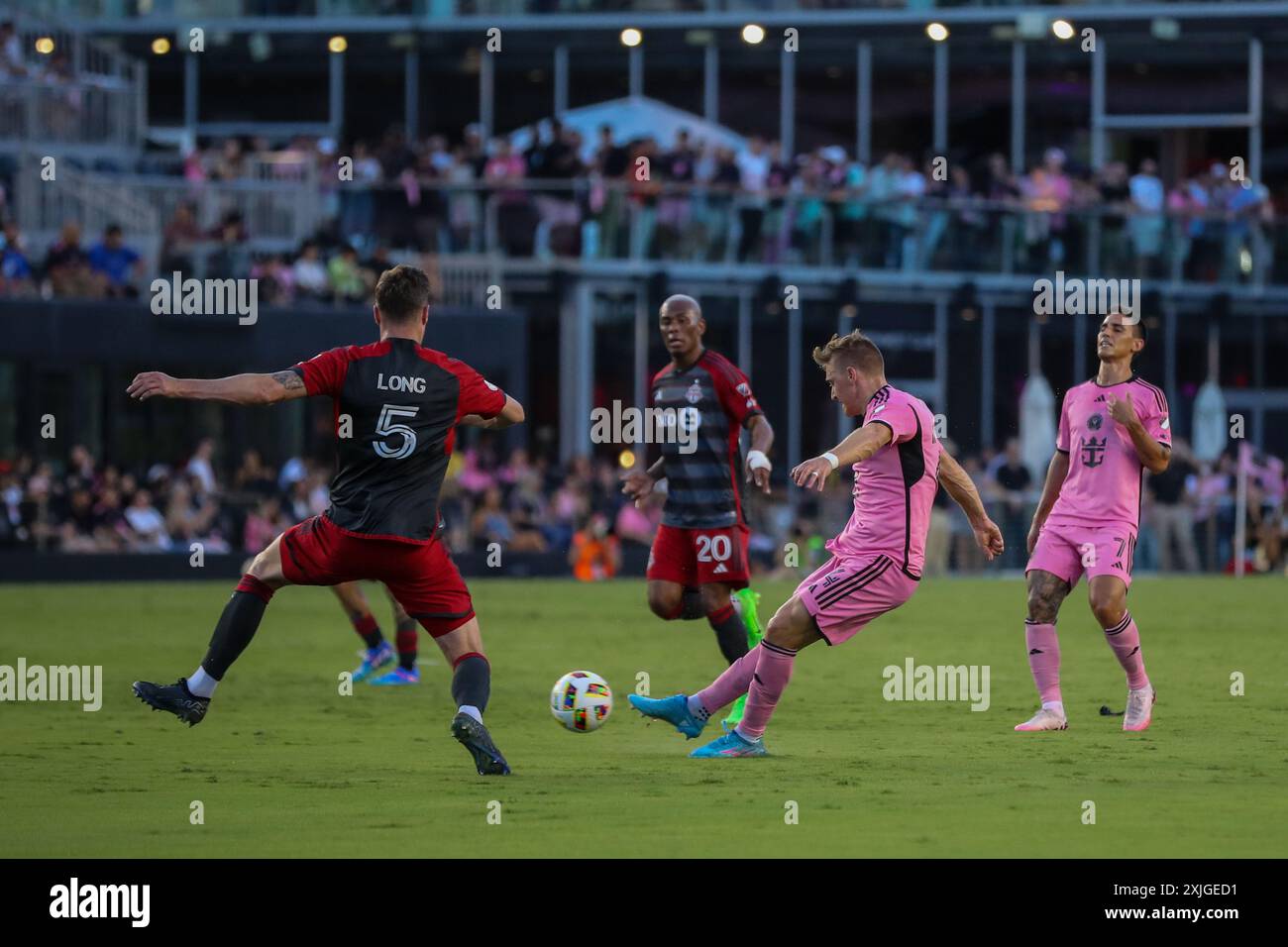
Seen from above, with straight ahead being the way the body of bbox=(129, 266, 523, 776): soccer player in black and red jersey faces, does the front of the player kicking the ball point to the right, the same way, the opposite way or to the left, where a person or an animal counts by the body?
to the left

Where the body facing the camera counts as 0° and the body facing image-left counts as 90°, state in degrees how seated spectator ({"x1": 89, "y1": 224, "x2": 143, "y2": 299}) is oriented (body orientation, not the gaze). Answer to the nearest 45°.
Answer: approximately 0°

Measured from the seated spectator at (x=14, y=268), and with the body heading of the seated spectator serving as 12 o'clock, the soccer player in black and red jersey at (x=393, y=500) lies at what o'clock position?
The soccer player in black and red jersey is roughly at 12 o'clock from the seated spectator.

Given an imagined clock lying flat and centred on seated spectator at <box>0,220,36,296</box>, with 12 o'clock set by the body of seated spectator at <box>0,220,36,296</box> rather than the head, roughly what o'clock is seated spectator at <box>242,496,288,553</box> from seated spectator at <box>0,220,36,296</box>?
seated spectator at <box>242,496,288,553</box> is roughly at 10 o'clock from seated spectator at <box>0,220,36,296</box>.

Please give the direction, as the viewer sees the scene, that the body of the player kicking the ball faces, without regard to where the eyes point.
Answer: to the viewer's left

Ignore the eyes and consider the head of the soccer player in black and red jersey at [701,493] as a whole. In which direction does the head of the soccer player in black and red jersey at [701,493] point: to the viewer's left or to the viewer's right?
to the viewer's left

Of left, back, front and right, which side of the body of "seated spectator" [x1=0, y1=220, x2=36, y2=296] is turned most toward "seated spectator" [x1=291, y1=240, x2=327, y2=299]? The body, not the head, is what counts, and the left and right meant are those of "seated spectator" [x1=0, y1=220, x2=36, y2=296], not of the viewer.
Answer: left

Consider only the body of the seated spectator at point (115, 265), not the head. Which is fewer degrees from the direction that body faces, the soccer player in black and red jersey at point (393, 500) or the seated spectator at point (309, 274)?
the soccer player in black and red jersey

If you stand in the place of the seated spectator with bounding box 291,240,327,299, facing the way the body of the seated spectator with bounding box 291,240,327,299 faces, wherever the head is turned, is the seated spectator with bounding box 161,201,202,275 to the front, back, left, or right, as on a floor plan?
right

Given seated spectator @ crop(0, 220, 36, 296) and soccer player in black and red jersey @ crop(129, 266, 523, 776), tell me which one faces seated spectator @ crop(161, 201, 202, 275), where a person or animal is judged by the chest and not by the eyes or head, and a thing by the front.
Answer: the soccer player in black and red jersey

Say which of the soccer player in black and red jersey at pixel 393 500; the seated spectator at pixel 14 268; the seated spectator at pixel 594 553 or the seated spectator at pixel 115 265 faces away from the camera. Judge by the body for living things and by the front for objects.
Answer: the soccer player in black and red jersey

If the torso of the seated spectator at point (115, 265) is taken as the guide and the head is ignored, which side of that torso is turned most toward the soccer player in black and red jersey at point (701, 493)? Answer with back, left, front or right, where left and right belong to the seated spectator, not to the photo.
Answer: front
